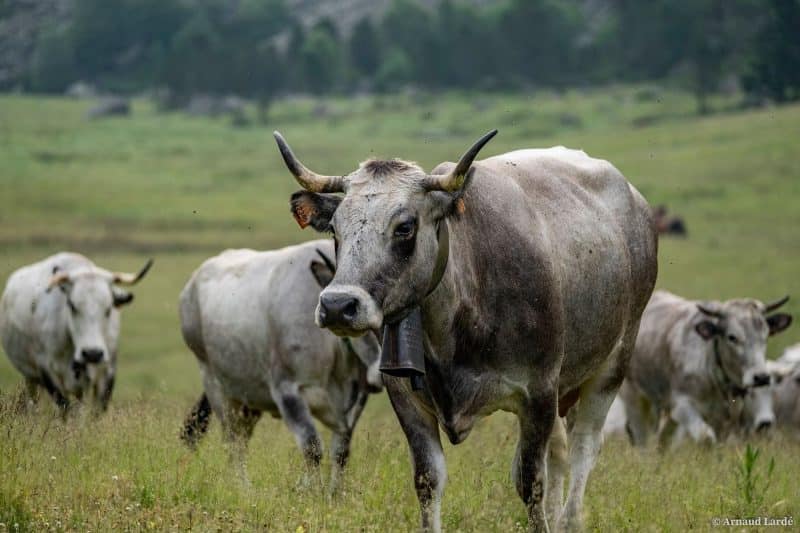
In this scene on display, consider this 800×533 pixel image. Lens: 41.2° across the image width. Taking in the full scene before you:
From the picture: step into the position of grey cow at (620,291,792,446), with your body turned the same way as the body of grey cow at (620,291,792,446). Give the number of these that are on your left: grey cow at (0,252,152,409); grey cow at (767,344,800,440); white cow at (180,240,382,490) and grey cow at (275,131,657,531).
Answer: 1

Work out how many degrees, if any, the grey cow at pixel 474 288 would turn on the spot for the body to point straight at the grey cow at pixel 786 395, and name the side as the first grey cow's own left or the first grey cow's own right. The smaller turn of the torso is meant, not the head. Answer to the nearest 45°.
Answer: approximately 180°

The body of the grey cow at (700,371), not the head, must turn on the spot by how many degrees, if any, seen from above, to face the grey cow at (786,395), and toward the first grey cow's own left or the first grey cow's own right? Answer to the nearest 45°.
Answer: approximately 90° to the first grey cow's own left

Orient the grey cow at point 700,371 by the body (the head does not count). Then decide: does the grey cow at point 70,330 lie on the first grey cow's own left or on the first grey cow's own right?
on the first grey cow's own right

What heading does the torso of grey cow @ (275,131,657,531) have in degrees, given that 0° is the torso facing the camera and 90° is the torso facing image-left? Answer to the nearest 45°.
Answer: approximately 45°

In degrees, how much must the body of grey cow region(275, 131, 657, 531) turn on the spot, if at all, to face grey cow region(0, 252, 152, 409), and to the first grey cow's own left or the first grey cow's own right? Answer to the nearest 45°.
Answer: approximately 90° to the first grey cow's own right

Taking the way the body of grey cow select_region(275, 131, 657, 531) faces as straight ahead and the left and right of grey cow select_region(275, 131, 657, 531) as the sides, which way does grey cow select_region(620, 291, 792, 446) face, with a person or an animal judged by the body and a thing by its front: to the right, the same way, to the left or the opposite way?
to the left

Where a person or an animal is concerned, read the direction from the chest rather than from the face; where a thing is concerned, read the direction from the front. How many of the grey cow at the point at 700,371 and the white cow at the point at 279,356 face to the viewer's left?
0

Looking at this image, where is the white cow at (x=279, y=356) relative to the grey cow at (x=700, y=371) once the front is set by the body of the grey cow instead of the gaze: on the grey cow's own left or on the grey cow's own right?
on the grey cow's own right

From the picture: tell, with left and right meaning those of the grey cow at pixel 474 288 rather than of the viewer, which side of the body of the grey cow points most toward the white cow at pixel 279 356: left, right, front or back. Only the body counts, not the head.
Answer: right

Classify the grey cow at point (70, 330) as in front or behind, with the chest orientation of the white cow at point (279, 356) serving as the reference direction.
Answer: behind

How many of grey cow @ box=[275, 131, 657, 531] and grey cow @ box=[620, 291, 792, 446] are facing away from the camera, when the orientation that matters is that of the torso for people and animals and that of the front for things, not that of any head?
0

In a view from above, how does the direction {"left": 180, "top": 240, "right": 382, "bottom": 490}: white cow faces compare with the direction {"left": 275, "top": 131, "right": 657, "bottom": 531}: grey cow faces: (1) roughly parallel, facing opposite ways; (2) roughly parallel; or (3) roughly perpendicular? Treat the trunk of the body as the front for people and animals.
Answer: roughly perpendicular

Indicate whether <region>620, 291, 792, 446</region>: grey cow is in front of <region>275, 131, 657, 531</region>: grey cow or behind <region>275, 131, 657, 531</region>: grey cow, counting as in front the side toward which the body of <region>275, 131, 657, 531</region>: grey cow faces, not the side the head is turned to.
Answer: behind
